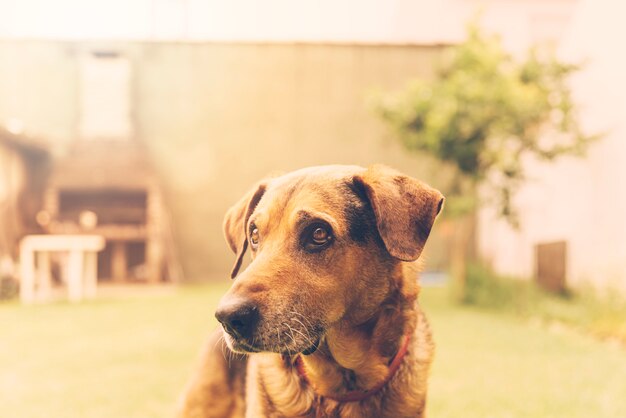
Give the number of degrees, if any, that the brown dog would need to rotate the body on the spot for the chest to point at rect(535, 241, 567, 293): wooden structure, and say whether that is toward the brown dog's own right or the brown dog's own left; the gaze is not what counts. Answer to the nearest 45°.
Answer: approximately 180°

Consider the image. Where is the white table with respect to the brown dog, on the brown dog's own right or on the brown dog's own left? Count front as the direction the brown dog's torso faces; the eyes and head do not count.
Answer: on the brown dog's own right

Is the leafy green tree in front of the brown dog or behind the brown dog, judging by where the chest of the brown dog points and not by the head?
behind

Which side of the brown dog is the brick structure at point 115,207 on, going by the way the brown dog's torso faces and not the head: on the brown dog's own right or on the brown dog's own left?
on the brown dog's own right
